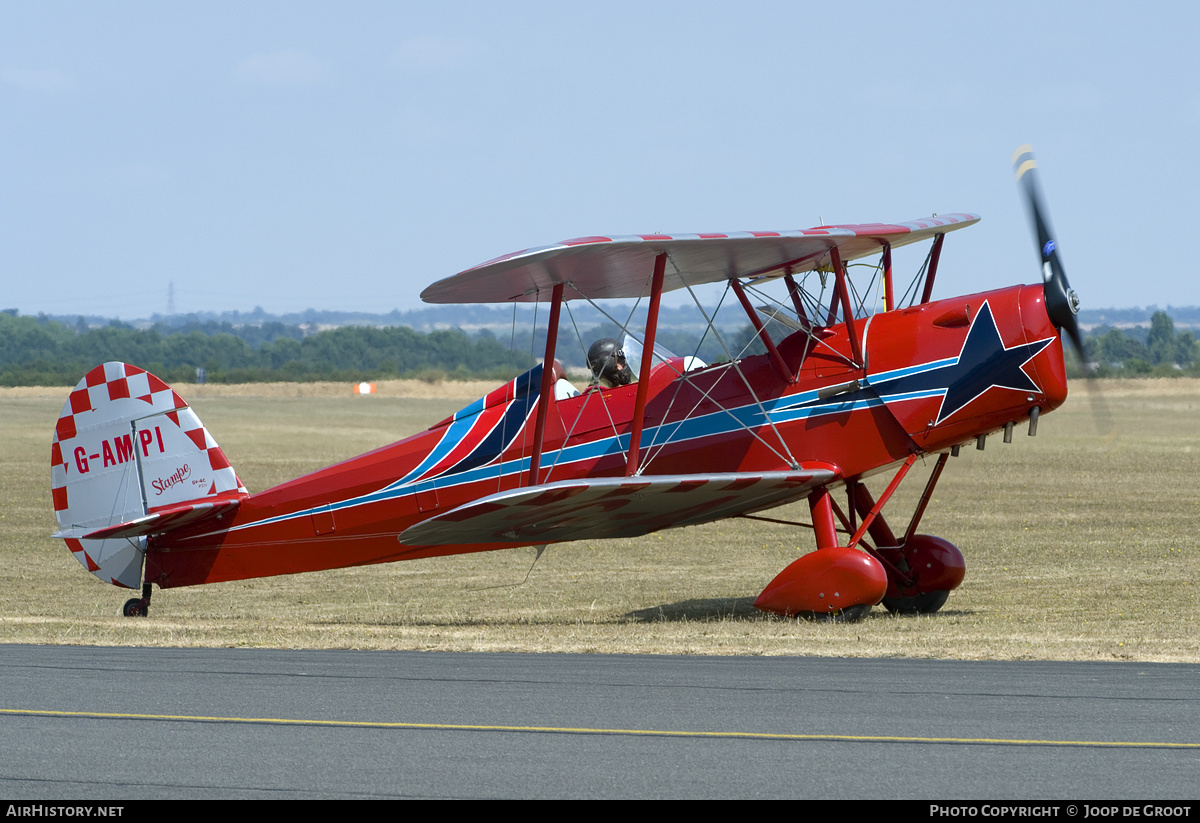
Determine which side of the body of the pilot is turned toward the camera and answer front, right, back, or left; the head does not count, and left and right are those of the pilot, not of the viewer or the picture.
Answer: right
